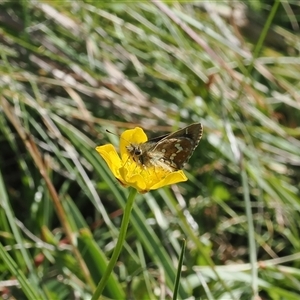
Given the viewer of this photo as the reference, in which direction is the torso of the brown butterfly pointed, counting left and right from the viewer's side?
facing to the left of the viewer
